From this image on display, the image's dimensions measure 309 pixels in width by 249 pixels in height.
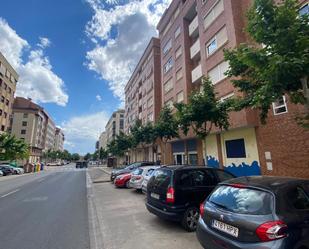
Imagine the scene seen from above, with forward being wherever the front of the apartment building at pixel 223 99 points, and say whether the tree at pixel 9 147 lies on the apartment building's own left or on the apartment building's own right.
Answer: on the apartment building's own right

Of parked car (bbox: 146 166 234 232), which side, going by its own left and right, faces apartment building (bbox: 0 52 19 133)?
left

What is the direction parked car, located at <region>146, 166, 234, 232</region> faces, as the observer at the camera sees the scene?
facing away from the viewer and to the right of the viewer

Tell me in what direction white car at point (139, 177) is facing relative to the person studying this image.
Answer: facing away from the viewer and to the right of the viewer

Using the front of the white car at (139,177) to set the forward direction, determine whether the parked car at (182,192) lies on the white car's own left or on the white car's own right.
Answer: on the white car's own right

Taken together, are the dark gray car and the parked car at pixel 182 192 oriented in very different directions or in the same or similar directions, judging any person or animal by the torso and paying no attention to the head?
same or similar directions

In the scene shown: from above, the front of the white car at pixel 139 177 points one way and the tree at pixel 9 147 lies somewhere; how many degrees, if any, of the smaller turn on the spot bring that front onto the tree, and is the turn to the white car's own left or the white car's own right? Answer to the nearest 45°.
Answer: approximately 90° to the white car's own left

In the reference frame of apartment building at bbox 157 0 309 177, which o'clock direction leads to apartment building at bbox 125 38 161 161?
apartment building at bbox 125 38 161 161 is roughly at 3 o'clock from apartment building at bbox 157 0 309 177.

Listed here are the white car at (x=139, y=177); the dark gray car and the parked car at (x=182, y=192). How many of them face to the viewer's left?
0

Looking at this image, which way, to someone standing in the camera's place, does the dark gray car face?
facing away from the viewer and to the right of the viewer

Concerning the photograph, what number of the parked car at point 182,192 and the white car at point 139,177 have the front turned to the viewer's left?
0

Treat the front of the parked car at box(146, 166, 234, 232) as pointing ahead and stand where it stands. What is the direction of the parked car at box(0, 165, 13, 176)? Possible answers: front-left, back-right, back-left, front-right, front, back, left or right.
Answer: left

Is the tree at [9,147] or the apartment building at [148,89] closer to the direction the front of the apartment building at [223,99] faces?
the tree
